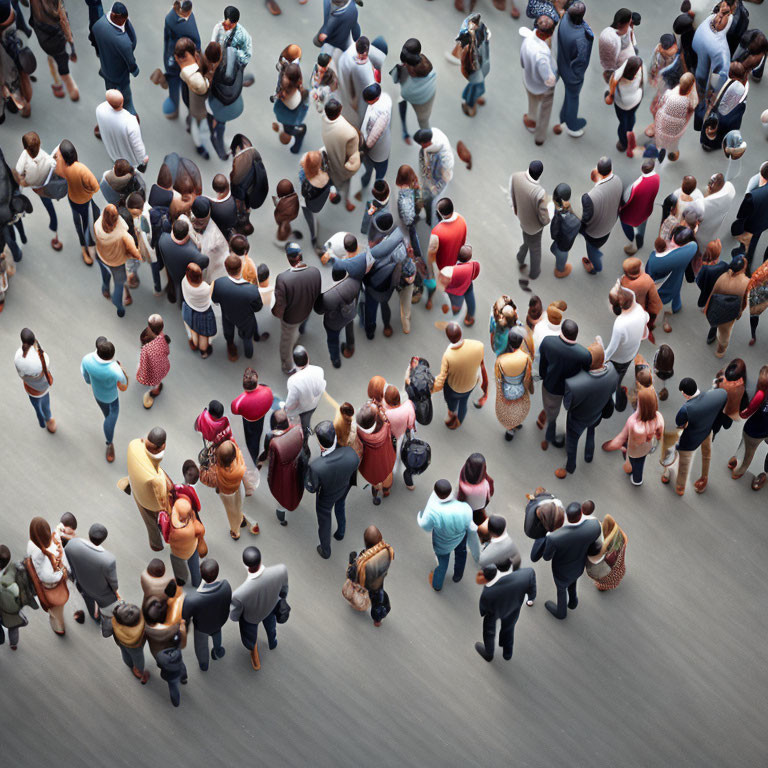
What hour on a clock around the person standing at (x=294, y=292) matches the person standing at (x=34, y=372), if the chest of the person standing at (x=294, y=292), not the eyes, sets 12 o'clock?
the person standing at (x=34, y=372) is roughly at 8 o'clock from the person standing at (x=294, y=292).

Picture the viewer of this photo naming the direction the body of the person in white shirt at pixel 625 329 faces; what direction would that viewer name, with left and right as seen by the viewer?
facing away from the viewer and to the left of the viewer

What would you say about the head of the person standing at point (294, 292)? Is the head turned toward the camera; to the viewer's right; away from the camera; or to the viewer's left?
away from the camera

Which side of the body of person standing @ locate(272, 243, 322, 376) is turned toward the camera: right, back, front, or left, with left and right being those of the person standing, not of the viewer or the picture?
back

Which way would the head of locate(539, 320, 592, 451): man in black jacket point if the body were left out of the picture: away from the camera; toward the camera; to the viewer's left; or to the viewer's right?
away from the camera

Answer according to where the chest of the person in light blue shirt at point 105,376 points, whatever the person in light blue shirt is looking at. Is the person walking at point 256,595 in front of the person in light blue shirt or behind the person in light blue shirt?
behind

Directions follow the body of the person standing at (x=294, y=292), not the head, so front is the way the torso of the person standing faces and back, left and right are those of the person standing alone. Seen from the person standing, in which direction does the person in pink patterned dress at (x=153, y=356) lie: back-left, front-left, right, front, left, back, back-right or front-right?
back-left

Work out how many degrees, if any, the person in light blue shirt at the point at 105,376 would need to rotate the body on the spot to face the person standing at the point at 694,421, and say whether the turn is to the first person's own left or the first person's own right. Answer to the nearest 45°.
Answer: approximately 90° to the first person's own right

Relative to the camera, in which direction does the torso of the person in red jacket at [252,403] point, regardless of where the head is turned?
away from the camera
